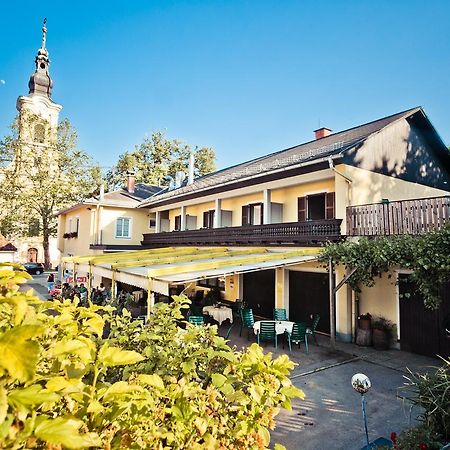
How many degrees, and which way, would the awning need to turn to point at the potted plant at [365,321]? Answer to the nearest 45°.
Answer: approximately 135° to its left

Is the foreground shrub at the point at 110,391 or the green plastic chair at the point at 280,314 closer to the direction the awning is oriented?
the foreground shrub

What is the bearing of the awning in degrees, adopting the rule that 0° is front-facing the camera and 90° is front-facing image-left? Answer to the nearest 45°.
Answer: approximately 45°

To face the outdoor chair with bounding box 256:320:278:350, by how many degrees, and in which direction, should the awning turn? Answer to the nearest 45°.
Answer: approximately 135° to its left

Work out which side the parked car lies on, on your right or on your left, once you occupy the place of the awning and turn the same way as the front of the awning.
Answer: on your right

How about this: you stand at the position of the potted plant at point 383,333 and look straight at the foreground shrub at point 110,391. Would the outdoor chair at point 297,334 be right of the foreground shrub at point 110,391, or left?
right

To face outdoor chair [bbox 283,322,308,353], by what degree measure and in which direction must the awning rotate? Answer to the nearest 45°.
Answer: approximately 135° to its left

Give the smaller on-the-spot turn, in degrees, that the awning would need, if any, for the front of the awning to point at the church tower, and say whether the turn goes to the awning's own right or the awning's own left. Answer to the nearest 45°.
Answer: approximately 90° to the awning's own right

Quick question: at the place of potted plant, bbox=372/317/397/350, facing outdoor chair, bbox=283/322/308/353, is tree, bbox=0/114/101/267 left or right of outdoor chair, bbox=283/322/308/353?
right

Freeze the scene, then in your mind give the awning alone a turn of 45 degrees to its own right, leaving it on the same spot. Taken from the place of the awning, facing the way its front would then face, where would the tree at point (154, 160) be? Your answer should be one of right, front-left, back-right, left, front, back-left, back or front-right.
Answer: right
